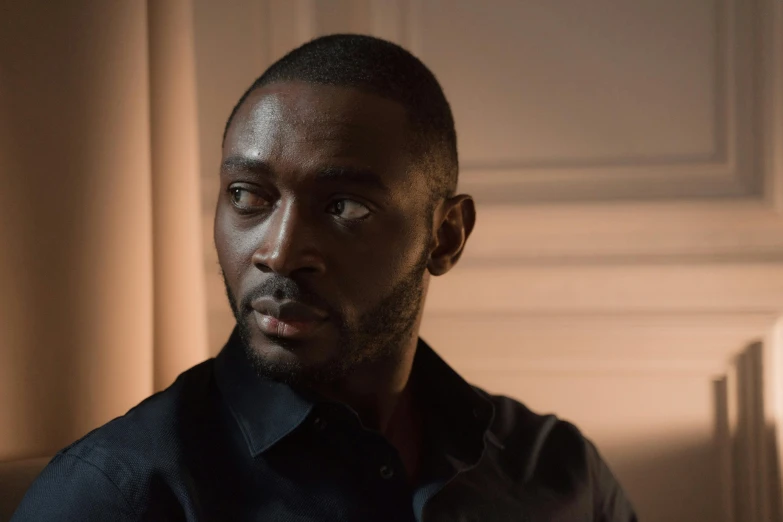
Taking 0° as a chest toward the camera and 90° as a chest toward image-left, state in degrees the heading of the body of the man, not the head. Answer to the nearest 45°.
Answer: approximately 0°

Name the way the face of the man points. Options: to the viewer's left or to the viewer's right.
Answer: to the viewer's left
